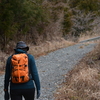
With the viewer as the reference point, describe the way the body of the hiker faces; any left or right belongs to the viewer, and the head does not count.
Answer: facing away from the viewer
